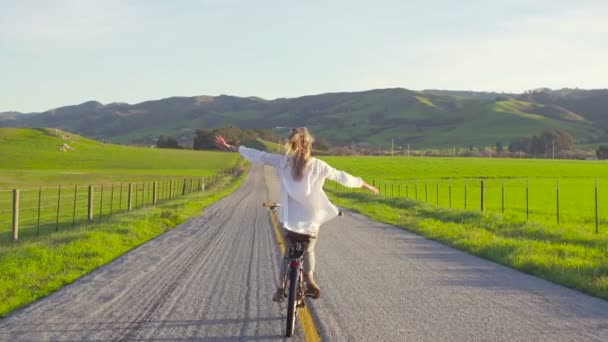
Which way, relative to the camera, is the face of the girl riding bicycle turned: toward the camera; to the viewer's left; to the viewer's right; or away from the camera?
away from the camera

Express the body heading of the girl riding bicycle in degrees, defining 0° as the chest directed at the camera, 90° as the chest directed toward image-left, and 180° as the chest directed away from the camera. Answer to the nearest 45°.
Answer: approximately 180°

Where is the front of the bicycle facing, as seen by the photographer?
facing away from the viewer
